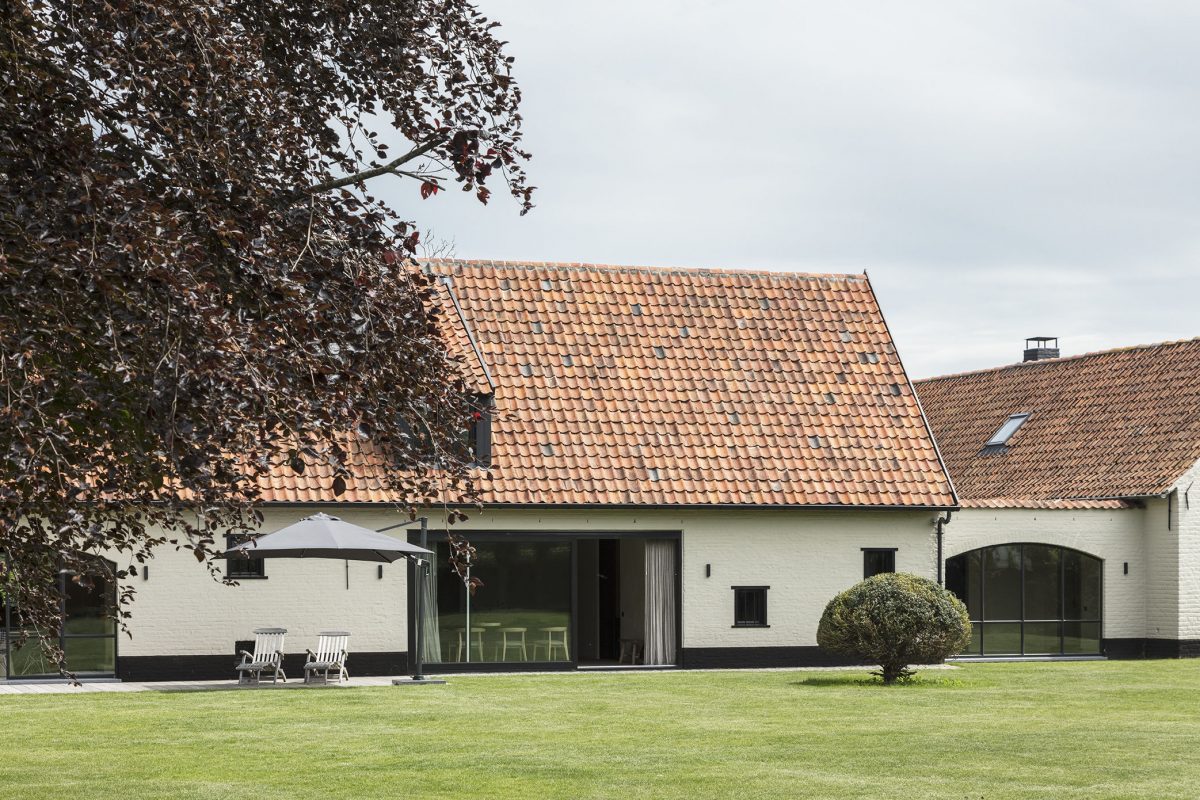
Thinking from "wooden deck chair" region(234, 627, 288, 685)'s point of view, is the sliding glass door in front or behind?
behind

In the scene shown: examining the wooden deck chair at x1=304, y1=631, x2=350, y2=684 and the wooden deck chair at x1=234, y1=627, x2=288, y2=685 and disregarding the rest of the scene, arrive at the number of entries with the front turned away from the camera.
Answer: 0

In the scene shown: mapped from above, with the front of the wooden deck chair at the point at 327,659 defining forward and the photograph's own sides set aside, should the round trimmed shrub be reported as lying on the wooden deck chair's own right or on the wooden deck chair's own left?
on the wooden deck chair's own left

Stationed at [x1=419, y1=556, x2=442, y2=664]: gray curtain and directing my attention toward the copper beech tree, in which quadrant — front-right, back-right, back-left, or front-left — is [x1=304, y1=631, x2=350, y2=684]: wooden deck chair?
front-right

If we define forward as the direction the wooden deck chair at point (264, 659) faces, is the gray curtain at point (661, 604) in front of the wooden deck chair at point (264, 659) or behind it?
behind

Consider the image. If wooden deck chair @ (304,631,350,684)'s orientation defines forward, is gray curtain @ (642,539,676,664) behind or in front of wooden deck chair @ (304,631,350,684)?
behind

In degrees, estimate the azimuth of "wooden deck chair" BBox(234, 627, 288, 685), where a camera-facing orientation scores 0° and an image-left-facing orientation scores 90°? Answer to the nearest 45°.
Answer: approximately 45°

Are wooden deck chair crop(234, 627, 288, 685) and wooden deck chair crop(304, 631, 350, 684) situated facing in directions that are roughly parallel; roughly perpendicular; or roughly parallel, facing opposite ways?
roughly parallel

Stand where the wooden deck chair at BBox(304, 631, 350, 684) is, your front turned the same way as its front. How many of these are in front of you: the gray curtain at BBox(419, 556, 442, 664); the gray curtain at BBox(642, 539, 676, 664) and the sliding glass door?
0
